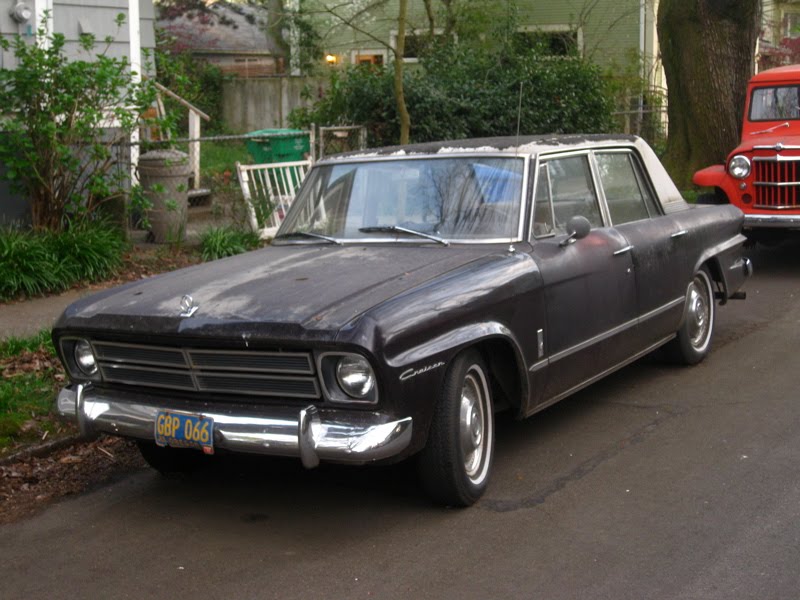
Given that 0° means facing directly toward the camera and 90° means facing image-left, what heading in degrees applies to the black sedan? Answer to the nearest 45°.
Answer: approximately 45°

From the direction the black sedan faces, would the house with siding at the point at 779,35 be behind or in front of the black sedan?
behind

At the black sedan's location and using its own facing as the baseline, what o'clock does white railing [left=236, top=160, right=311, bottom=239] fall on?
The white railing is roughly at 4 o'clock from the black sedan.

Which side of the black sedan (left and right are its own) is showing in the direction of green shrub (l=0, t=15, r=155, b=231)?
right

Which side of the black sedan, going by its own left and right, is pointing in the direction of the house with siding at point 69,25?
right

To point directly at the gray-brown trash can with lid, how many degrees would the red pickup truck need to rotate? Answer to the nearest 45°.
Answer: approximately 90° to its right

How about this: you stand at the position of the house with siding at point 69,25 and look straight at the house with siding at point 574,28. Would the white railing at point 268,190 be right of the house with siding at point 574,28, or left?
right

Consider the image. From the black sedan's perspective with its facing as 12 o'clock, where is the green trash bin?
The green trash bin is roughly at 4 o'clock from the black sedan.

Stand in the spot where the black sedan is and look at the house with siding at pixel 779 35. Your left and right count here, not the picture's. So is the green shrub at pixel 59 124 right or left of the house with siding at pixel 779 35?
left

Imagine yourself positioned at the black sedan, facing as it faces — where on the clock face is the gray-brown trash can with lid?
The gray-brown trash can with lid is roughly at 4 o'clock from the black sedan.

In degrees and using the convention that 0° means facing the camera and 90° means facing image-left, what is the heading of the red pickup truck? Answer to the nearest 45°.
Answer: approximately 0°
